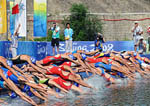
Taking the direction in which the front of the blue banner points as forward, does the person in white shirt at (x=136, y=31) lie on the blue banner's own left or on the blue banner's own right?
on the blue banner's own left

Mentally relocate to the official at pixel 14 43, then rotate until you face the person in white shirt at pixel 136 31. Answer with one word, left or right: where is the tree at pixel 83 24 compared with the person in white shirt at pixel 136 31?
left

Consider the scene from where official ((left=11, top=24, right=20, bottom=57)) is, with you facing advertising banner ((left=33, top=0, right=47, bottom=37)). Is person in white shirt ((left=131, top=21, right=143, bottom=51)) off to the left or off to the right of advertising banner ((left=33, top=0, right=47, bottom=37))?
right

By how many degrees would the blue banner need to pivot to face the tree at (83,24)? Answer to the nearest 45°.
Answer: approximately 180°

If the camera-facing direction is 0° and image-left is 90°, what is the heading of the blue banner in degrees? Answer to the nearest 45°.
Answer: approximately 0°
